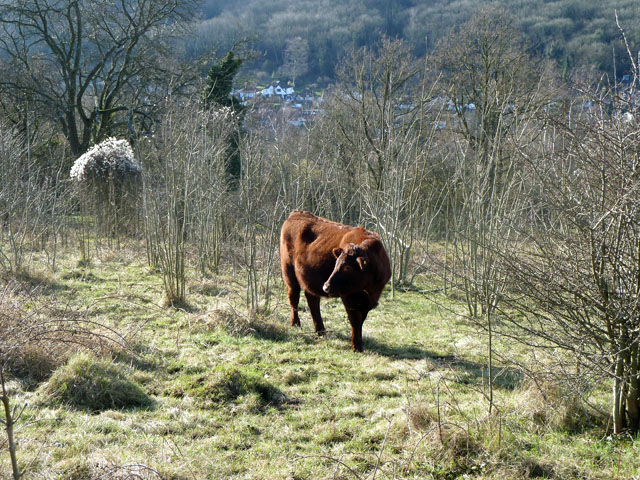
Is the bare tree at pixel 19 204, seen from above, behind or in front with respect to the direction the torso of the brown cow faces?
behind

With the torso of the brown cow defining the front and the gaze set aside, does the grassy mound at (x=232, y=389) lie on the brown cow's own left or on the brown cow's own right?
on the brown cow's own right

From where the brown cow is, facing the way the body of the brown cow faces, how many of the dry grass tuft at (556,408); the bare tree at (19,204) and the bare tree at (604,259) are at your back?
1

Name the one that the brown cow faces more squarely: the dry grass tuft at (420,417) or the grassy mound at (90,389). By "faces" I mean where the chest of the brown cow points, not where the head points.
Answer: the dry grass tuft

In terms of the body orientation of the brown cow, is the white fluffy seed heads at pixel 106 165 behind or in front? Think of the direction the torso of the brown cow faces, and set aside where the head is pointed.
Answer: behind

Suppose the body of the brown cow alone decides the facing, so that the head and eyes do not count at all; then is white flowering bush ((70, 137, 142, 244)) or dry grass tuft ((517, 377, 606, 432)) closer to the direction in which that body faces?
the dry grass tuft

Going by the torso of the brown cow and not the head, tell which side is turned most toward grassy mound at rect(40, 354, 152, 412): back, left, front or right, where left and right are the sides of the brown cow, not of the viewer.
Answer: right

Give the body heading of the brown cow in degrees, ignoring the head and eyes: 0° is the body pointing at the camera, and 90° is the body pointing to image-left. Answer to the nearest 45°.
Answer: approximately 315°

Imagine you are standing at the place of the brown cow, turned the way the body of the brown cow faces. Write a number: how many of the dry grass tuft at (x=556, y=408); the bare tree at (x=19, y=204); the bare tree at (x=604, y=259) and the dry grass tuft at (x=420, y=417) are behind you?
1

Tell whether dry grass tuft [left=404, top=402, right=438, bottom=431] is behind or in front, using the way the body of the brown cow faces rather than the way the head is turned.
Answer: in front
